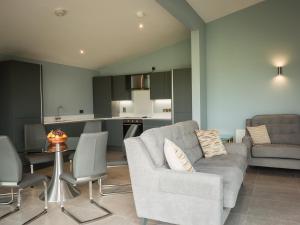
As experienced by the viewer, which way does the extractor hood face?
facing the viewer and to the left of the viewer

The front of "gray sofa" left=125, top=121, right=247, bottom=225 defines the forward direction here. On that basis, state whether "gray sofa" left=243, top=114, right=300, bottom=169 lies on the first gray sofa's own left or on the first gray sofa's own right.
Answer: on the first gray sofa's own left

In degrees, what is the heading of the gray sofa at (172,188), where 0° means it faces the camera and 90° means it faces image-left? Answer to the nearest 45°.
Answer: approximately 315°

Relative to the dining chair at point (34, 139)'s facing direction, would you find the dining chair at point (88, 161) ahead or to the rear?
ahead

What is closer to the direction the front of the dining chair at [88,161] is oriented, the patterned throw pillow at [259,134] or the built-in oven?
the built-in oven

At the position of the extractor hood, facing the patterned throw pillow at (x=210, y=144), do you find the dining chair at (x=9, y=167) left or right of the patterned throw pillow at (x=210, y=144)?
right

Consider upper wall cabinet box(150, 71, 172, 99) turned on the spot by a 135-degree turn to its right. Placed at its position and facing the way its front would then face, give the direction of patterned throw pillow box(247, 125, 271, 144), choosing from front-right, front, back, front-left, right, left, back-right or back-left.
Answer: back-right

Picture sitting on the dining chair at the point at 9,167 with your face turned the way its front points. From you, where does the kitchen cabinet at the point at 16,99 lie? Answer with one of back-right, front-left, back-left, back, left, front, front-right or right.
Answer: front-left

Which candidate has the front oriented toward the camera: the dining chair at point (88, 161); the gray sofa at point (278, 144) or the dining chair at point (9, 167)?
the gray sofa

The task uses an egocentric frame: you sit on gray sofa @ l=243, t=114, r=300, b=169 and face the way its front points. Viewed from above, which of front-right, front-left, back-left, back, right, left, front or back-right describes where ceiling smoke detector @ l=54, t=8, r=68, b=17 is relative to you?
front-right

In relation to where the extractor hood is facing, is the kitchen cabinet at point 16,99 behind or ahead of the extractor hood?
ahead

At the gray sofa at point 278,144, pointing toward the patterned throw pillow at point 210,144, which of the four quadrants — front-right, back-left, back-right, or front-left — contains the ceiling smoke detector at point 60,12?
front-right

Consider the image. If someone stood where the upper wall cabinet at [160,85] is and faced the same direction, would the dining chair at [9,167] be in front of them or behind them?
in front

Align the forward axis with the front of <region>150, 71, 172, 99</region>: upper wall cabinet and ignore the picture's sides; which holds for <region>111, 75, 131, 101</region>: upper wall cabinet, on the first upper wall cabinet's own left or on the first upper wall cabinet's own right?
on the first upper wall cabinet's own right

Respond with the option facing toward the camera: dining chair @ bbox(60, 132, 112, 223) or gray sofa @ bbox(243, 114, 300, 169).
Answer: the gray sofa

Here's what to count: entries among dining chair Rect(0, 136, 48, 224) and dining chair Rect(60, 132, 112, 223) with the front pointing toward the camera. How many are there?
0
